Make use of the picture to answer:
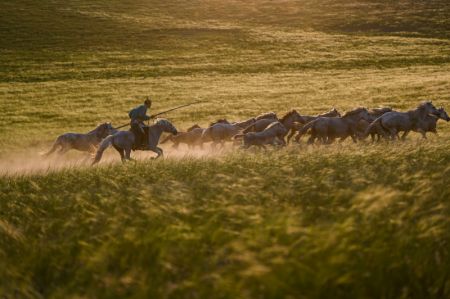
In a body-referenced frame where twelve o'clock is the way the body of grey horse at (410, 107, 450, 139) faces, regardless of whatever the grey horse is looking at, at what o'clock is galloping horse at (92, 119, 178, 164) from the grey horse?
The galloping horse is roughly at 5 o'clock from the grey horse.

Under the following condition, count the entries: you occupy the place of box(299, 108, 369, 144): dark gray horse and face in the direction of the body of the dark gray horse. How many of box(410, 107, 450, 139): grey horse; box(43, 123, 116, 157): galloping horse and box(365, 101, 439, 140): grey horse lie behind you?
1

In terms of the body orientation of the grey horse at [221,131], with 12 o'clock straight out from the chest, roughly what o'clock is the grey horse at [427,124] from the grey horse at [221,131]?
the grey horse at [427,124] is roughly at 12 o'clock from the grey horse at [221,131].

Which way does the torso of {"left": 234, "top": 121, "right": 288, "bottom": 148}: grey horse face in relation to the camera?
to the viewer's right

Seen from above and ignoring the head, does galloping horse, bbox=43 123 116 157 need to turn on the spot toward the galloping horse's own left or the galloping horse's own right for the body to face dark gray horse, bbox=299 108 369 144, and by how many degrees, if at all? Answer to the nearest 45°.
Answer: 0° — it already faces it

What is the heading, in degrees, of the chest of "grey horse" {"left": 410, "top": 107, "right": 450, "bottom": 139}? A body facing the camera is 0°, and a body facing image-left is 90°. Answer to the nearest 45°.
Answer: approximately 270°

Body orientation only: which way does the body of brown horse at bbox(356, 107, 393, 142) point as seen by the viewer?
to the viewer's right

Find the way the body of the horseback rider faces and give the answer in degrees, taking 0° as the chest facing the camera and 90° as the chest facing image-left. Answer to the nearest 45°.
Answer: approximately 270°

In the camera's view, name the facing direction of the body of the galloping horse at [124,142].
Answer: to the viewer's right

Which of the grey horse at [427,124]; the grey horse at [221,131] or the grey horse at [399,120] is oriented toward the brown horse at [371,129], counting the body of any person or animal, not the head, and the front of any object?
the grey horse at [221,131]

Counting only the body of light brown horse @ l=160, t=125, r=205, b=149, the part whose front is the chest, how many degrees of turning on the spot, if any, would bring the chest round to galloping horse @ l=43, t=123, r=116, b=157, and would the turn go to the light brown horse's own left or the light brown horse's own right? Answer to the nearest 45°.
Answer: approximately 135° to the light brown horse's own right

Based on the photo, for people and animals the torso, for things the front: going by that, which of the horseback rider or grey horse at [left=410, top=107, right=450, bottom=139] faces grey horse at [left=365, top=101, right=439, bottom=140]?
the horseback rider
